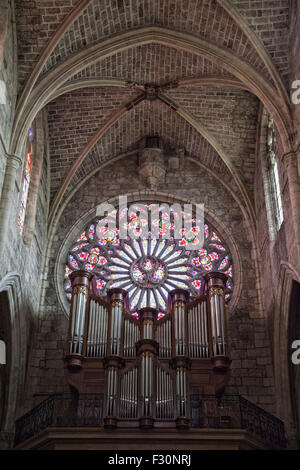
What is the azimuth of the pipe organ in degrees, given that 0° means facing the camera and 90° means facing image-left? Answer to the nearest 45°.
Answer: approximately 0°
